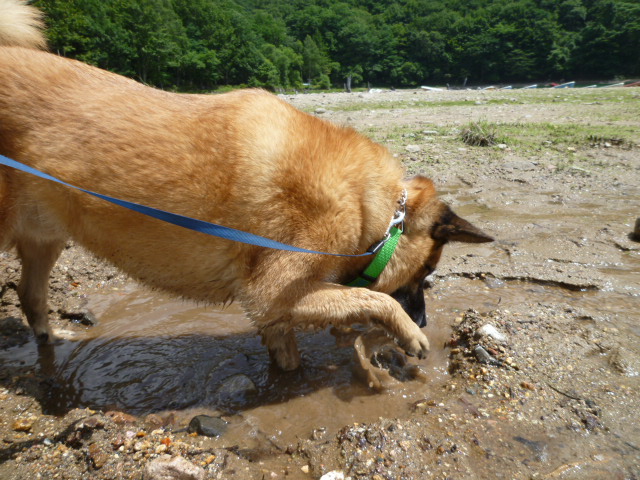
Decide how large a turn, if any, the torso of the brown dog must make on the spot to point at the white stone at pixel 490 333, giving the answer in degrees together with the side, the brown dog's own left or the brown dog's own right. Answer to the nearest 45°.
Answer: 0° — it already faces it

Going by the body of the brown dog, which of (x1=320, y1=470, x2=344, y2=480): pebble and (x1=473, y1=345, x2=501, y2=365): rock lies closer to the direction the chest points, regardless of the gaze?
the rock

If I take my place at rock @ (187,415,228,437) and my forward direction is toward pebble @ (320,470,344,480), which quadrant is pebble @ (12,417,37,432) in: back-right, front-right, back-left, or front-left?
back-right

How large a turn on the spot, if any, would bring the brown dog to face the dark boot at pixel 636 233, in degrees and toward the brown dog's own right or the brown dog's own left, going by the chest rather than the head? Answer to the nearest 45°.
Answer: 0° — it already faces it

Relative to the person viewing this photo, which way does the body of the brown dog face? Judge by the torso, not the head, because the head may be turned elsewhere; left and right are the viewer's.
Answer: facing to the right of the viewer

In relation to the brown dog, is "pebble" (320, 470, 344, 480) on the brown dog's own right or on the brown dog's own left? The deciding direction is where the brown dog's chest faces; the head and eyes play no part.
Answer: on the brown dog's own right
